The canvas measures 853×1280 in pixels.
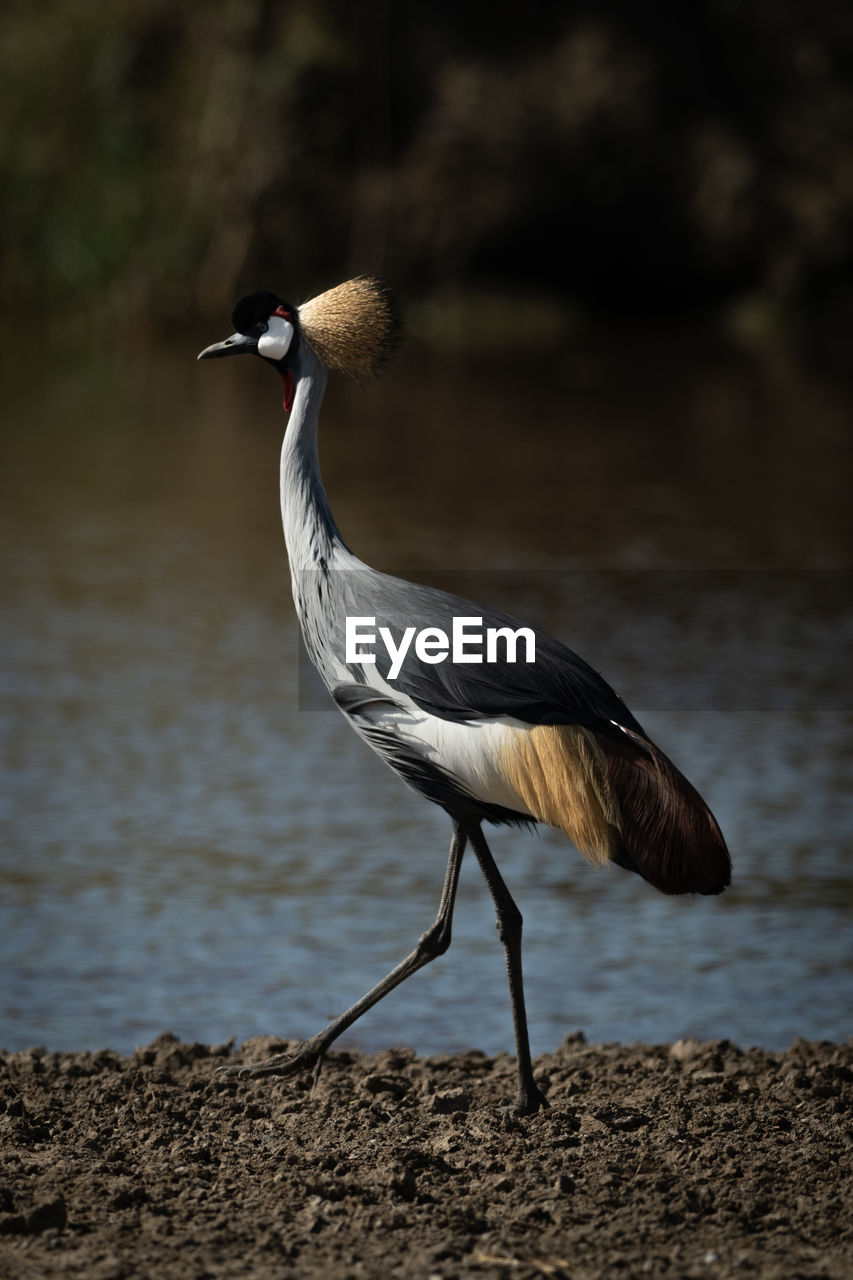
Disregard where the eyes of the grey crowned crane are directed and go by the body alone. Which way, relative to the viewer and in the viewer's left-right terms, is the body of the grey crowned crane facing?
facing to the left of the viewer
